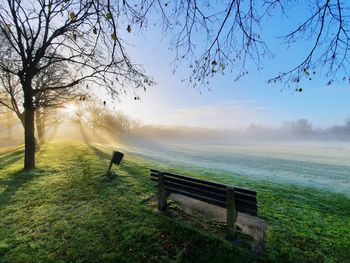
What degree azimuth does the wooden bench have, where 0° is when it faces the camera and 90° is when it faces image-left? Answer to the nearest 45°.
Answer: approximately 225°
